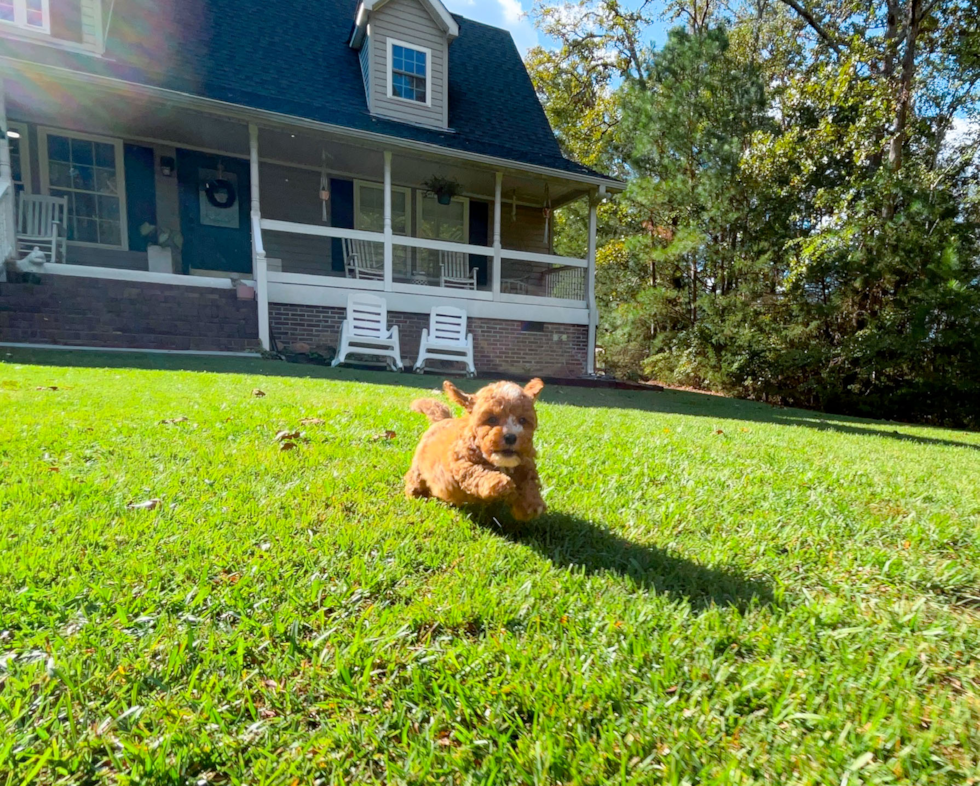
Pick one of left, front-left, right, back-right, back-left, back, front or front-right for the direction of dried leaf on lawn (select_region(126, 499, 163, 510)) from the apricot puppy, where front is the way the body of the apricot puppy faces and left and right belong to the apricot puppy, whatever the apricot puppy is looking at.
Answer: back-right

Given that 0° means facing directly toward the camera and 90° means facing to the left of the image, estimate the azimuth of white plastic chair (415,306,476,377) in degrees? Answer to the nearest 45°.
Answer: approximately 0°

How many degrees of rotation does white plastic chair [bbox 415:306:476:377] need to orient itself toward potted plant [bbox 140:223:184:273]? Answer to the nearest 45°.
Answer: approximately 90° to its right

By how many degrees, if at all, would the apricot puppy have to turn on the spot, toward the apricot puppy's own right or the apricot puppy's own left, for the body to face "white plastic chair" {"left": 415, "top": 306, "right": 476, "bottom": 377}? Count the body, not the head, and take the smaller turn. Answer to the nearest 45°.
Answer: approximately 135° to the apricot puppy's own left

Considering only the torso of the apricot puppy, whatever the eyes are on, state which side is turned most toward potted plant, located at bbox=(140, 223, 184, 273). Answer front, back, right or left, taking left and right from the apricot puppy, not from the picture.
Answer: back

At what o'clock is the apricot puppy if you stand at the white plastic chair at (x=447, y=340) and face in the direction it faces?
The apricot puppy is roughly at 12 o'clock from the white plastic chair.

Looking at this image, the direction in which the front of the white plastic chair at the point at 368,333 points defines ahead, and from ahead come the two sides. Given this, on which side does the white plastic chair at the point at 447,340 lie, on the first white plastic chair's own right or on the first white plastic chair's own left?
on the first white plastic chair's own left

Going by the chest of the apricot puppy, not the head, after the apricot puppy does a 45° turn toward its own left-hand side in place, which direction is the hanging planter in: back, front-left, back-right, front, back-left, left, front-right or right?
left

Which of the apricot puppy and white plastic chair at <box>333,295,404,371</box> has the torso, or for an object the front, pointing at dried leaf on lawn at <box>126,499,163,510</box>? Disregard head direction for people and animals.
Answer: the white plastic chair

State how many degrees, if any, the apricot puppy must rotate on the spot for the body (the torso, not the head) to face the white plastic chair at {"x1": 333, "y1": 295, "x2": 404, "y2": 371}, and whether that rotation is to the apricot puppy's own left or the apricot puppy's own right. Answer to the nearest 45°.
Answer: approximately 135° to the apricot puppy's own left
